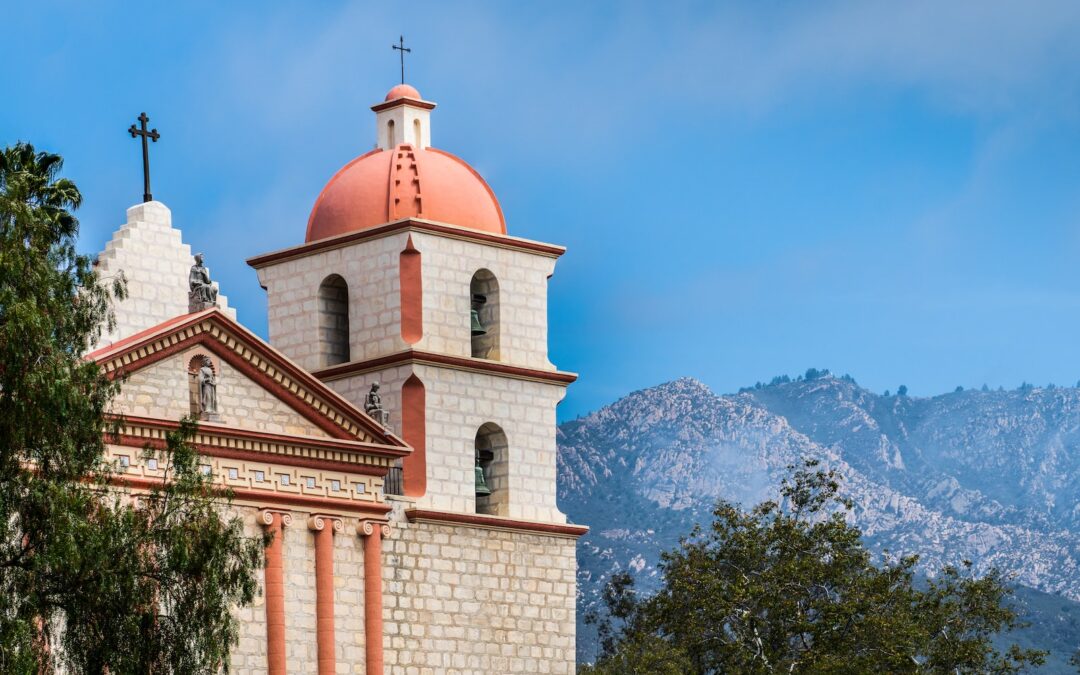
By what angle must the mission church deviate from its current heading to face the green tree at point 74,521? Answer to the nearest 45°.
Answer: approximately 45° to its right
